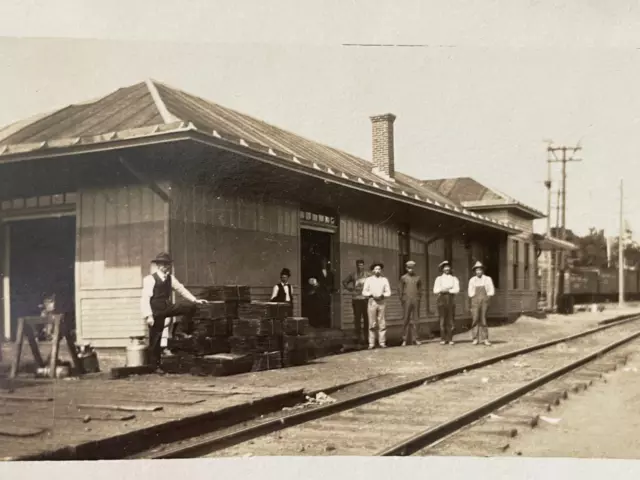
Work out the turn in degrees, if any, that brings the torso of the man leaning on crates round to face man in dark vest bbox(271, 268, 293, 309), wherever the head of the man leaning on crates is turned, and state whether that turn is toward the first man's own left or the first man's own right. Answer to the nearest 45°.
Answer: approximately 90° to the first man's own left
